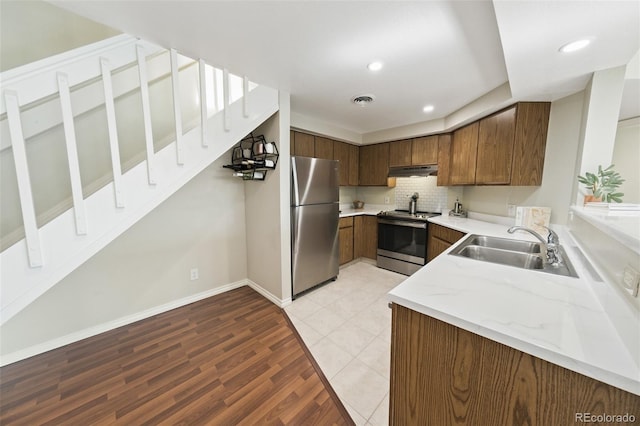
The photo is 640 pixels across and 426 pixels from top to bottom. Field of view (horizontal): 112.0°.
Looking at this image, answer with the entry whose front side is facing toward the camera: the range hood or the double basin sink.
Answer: the range hood

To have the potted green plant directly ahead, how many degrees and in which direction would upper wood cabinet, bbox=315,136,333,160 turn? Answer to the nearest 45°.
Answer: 0° — it already faces it

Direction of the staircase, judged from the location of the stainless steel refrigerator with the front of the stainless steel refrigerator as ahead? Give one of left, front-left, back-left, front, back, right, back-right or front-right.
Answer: right

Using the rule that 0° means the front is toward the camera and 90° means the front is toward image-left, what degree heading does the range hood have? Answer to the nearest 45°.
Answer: approximately 0°

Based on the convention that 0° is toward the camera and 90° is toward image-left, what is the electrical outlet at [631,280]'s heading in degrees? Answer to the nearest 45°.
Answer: approximately 45°

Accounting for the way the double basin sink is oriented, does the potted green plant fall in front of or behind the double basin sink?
behind

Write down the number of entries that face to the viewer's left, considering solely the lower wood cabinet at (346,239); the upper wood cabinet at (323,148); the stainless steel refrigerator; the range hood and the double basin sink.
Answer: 1

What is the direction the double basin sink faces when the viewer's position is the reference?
facing to the left of the viewer

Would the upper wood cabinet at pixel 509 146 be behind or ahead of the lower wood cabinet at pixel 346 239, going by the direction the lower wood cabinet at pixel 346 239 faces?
ahead

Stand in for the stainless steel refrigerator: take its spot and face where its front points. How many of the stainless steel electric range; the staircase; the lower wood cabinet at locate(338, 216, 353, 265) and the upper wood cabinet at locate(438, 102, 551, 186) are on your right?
1

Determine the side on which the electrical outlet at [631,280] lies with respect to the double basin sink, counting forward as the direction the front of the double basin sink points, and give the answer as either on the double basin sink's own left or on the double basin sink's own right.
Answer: on the double basin sink's own left

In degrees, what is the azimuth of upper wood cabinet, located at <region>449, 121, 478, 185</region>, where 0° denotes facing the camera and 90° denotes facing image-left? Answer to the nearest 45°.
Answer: approximately 45°
